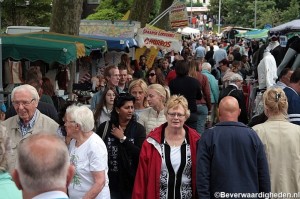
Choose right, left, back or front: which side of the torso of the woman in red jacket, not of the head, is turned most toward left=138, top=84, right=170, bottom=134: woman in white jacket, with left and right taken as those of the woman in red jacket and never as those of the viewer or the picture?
back

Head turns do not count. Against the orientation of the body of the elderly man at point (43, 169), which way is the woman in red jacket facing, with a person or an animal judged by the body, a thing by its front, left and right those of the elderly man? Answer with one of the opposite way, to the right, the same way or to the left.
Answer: the opposite way

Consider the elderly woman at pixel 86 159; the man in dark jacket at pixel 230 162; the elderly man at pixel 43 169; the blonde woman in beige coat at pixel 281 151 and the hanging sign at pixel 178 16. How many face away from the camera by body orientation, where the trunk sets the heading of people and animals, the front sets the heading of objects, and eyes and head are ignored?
3

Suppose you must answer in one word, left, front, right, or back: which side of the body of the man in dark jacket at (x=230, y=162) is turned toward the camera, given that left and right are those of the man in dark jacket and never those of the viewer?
back

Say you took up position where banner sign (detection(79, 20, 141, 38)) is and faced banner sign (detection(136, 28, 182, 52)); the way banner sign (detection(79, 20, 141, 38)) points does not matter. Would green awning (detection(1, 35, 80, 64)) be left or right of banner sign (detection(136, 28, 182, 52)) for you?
right

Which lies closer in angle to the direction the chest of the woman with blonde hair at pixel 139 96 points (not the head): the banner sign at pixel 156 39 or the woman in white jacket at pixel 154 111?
the woman in white jacket

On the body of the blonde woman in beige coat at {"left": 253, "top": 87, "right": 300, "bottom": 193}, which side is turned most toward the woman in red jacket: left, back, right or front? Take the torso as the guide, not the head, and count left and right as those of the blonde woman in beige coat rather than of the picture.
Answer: left

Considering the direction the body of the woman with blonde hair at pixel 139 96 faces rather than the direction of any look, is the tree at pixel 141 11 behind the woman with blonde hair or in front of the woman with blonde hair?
behind

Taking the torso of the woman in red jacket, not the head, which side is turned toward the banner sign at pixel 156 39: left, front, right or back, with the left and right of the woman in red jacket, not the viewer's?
back

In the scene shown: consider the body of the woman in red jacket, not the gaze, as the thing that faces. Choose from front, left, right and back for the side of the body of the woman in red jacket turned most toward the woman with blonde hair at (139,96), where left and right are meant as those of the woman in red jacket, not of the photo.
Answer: back

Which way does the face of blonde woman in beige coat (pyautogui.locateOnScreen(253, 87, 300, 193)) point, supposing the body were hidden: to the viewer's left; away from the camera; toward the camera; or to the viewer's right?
away from the camera

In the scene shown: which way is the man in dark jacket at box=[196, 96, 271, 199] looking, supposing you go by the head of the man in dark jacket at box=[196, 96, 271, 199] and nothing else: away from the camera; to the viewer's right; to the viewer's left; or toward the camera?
away from the camera

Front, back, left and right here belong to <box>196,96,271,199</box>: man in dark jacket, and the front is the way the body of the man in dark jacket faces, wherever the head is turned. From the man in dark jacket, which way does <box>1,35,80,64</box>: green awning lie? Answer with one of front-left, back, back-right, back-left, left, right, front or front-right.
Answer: front-left

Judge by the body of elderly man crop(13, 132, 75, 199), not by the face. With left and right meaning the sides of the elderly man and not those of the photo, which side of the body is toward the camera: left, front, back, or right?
back
